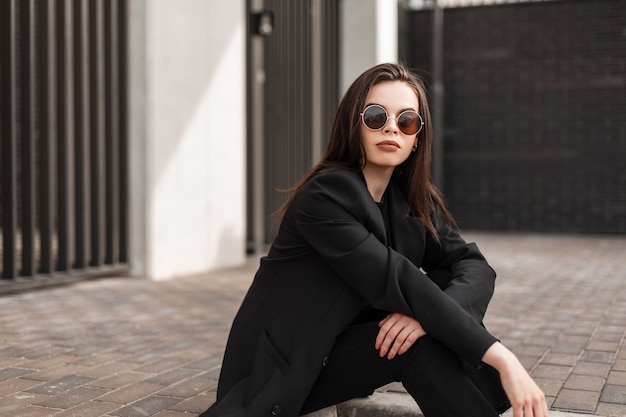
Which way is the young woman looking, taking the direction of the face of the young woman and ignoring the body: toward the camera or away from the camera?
toward the camera

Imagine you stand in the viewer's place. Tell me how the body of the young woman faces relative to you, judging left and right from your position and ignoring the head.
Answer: facing the viewer and to the right of the viewer

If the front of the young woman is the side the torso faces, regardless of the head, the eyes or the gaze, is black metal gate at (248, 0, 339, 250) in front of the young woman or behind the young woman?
behind

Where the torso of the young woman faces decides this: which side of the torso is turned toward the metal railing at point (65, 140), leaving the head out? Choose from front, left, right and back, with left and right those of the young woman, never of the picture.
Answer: back

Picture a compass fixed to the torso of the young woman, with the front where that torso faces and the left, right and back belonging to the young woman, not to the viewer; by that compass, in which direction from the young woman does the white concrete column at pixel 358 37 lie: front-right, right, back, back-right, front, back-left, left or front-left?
back-left

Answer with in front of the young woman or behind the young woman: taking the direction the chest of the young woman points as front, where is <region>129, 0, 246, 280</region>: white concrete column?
behind

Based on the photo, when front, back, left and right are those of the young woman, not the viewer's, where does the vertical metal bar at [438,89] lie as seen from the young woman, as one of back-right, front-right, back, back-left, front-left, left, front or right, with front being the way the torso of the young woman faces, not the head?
back-left
